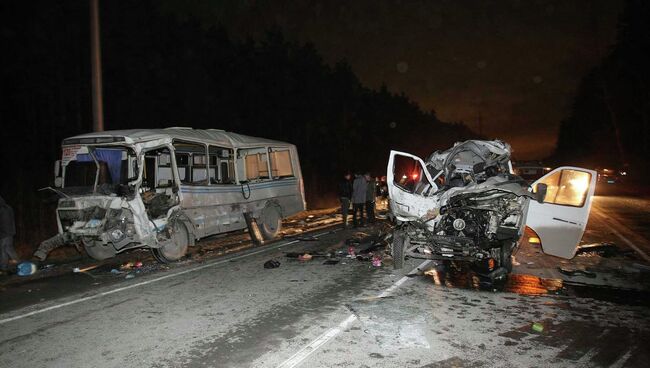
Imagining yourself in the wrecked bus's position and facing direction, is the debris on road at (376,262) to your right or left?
on your left

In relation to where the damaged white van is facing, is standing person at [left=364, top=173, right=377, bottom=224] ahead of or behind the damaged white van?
behind

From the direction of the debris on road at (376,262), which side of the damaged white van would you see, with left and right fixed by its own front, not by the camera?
right

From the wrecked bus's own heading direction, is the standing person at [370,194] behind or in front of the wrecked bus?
behind

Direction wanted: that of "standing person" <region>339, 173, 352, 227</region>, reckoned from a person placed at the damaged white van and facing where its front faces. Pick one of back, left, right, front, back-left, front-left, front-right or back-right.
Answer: back-right

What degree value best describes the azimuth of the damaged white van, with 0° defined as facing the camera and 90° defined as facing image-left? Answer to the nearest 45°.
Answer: approximately 0°

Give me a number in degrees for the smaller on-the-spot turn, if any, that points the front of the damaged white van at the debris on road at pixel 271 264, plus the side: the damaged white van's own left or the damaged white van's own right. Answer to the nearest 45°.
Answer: approximately 90° to the damaged white van's own right
